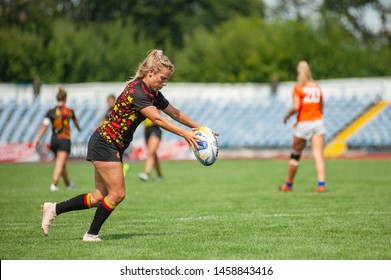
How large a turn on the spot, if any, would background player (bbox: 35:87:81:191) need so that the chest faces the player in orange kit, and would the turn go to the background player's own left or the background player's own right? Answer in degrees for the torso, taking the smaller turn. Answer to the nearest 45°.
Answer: approximately 135° to the background player's own right

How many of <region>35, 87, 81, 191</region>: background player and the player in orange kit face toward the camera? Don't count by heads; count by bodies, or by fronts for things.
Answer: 0

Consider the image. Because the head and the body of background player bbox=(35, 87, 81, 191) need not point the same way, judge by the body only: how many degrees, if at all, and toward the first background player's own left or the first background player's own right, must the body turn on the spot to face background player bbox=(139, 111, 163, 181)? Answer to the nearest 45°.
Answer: approximately 45° to the first background player's own right

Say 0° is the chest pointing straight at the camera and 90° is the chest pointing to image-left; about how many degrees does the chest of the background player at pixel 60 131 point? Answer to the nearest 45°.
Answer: approximately 180°

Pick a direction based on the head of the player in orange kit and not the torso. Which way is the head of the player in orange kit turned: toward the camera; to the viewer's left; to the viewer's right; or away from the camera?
away from the camera

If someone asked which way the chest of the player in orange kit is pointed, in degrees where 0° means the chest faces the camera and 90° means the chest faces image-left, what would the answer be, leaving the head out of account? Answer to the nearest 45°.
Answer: approximately 135°

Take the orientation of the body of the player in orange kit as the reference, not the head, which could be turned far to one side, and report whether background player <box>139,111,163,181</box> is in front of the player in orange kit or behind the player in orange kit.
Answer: in front

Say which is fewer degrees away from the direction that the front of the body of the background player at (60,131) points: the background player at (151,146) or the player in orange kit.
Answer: the background player
